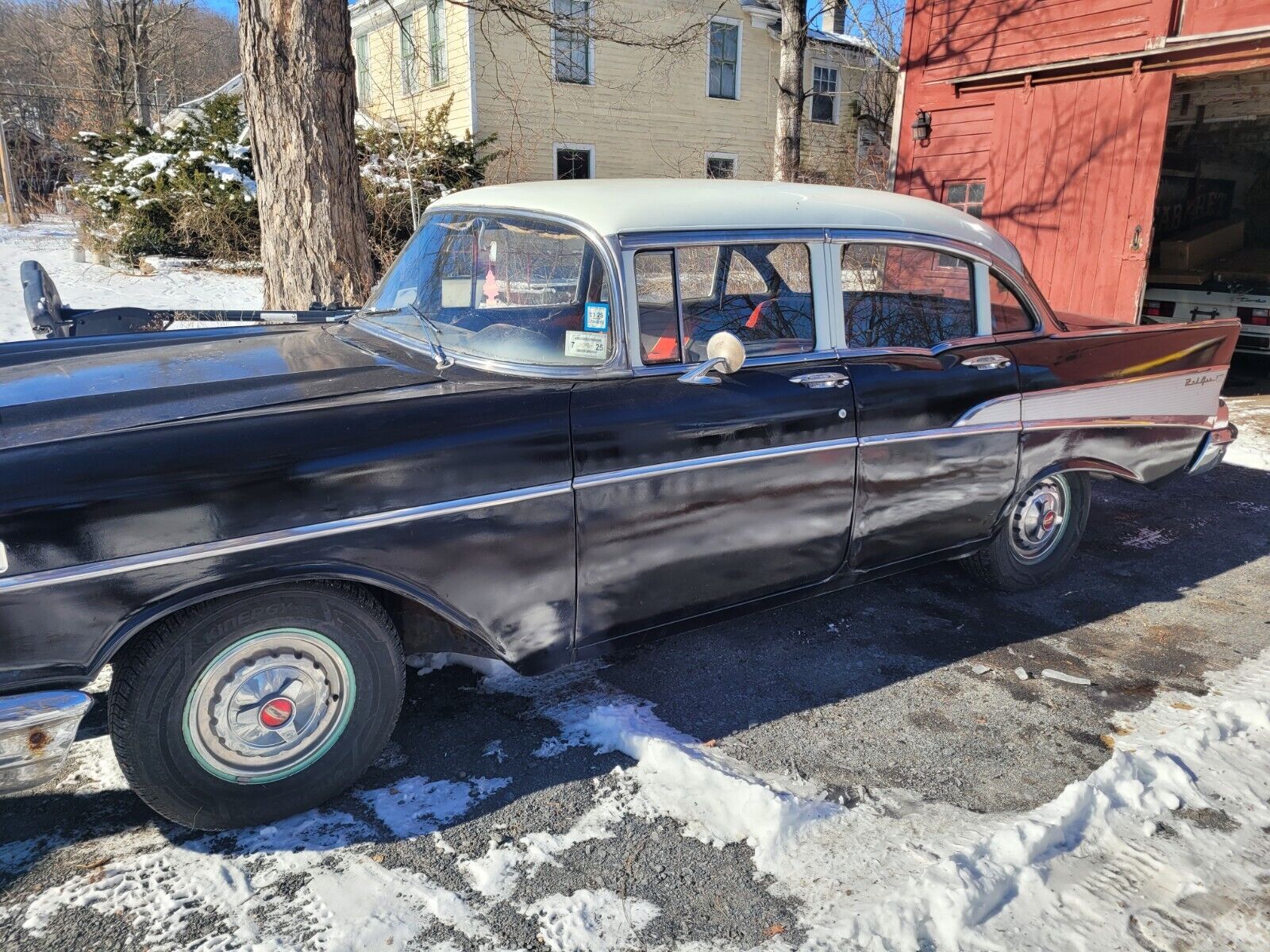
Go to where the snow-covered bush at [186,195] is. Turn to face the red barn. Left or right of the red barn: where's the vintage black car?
right

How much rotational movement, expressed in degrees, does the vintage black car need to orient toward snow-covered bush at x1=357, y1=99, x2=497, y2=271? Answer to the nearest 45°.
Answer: approximately 135° to its right

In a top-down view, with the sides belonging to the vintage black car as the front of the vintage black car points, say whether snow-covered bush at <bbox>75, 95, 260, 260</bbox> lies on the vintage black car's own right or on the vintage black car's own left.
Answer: on the vintage black car's own right

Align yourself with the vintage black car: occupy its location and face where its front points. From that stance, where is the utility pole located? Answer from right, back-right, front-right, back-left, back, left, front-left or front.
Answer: right

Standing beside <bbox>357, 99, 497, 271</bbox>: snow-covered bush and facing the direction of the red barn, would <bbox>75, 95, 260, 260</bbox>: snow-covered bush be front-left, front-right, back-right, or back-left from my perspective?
back-right

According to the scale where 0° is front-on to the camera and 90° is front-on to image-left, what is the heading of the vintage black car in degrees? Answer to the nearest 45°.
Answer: approximately 45°

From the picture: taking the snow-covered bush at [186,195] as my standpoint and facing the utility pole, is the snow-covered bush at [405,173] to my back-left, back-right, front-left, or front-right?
back-right

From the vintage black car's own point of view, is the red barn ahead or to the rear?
to the rear
